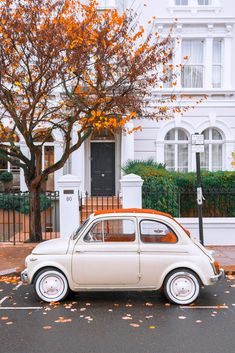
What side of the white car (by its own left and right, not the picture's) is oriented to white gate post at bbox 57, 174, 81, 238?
right

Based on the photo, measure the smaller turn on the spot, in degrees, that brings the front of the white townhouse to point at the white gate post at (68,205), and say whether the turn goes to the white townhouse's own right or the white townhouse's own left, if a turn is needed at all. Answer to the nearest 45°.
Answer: approximately 45° to the white townhouse's own right

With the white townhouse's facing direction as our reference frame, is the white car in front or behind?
in front

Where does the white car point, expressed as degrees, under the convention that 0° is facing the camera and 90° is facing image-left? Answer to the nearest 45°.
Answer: approximately 90°

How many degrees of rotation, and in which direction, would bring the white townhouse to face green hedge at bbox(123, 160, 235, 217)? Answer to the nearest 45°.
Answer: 0° — it already faces it

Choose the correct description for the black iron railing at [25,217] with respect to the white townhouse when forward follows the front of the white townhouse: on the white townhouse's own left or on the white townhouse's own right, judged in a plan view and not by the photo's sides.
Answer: on the white townhouse's own right

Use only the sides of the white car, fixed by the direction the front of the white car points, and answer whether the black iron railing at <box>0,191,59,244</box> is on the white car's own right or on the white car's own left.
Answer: on the white car's own right

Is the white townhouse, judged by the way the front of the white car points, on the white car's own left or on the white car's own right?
on the white car's own right

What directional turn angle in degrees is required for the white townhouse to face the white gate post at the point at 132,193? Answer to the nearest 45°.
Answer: approximately 45° to its right

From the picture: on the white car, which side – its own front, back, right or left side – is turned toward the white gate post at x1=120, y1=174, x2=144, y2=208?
right

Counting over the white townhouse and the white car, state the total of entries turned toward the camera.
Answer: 1

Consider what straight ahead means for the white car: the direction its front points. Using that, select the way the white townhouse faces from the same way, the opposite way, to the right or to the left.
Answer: to the left

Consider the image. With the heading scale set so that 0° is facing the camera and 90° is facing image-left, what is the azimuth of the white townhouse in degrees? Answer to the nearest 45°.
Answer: approximately 0°
